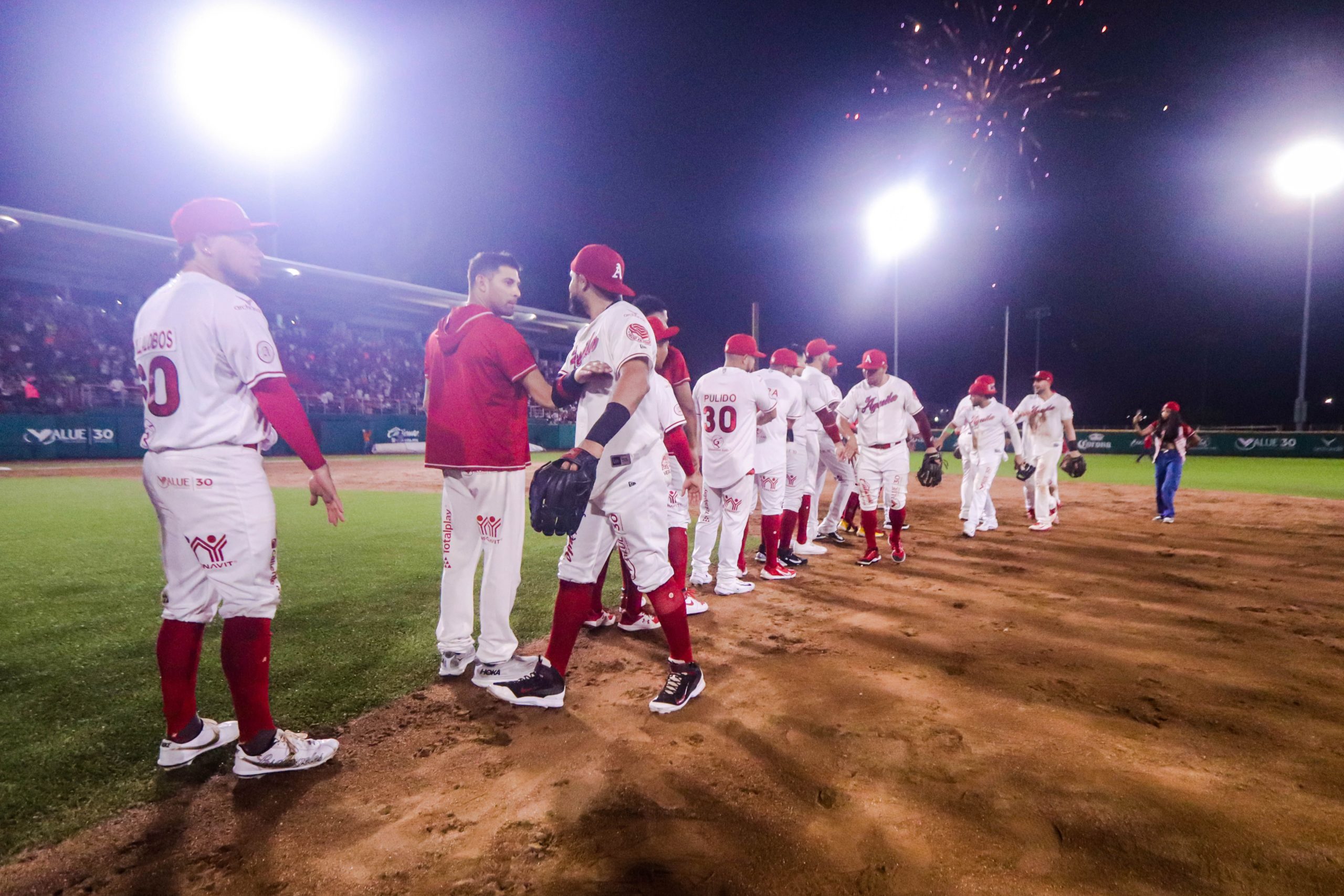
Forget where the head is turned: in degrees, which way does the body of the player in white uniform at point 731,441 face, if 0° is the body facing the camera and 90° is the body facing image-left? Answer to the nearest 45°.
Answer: approximately 225°

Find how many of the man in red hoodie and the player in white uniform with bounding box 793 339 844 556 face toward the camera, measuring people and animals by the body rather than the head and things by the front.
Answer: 0

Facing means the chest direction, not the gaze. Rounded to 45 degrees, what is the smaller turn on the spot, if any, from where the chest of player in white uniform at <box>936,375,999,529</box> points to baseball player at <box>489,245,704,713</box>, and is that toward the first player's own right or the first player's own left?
approximately 45° to the first player's own left

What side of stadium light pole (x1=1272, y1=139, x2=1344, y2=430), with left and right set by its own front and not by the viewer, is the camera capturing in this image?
front

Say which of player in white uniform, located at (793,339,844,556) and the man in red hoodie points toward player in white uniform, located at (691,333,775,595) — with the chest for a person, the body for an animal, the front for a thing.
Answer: the man in red hoodie

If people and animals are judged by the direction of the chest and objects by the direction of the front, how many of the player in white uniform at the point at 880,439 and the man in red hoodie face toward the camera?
1

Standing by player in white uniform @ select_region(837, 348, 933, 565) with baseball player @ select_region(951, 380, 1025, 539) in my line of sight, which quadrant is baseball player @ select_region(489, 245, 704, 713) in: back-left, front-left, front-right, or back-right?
back-right

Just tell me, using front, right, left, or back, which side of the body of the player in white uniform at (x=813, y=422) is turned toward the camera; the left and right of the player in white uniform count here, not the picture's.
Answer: right

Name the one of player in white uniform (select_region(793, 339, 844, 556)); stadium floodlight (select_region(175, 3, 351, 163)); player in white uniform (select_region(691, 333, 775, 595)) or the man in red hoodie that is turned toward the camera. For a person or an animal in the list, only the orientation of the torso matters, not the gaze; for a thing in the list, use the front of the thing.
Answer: the stadium floodlight

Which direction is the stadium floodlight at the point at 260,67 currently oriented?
toward the camera

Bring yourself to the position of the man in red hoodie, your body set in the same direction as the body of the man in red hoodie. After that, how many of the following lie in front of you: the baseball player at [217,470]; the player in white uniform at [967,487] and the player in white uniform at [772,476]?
2

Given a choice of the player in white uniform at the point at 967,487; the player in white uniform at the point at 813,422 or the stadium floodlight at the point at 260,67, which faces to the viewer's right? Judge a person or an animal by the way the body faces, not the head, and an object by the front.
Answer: the player in white uniform at the point at 813,422

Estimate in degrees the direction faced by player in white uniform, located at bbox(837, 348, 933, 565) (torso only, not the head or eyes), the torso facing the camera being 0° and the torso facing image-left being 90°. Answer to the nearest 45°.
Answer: approximately 0°
